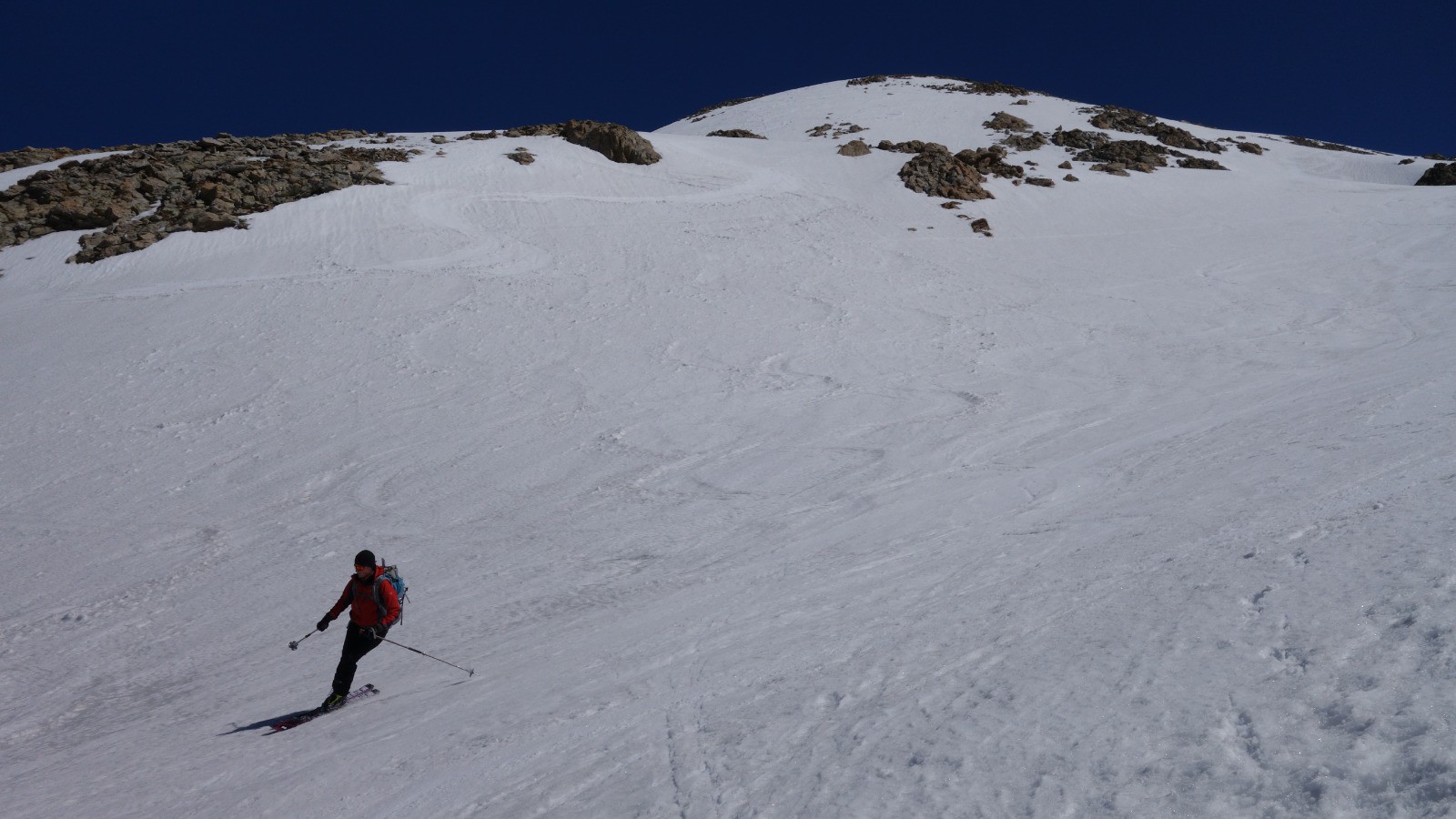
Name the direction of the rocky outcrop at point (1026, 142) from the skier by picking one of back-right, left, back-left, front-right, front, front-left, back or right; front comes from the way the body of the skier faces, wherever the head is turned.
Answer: back

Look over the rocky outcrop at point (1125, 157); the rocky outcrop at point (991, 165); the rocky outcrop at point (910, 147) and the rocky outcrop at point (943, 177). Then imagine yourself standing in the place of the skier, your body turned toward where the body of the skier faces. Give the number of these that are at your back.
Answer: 4

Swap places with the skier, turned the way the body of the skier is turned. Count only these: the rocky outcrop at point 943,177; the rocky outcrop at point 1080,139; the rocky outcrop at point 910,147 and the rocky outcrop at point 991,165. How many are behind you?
4

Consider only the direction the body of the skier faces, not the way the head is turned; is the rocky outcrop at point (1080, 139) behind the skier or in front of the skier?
behind

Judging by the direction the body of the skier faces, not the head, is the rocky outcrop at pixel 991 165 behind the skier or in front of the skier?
behind

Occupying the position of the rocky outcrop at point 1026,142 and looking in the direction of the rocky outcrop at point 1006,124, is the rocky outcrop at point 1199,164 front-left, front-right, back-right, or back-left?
back-right

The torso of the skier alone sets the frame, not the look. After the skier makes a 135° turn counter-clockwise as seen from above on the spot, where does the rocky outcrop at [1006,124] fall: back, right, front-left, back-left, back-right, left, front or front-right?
front-left

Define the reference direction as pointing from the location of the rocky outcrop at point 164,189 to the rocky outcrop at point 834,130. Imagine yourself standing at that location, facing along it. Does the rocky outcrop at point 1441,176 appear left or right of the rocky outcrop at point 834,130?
right

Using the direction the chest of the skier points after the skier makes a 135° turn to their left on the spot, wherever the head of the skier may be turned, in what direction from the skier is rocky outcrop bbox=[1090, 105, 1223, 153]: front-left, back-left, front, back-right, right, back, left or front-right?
front-left

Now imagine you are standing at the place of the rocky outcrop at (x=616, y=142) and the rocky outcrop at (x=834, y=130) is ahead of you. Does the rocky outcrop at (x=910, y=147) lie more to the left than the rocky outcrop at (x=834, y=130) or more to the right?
right

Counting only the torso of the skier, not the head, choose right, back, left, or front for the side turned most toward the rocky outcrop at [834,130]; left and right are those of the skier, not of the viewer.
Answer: back

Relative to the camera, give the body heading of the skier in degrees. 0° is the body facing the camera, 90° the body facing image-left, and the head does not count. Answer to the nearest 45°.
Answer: approximately 45°

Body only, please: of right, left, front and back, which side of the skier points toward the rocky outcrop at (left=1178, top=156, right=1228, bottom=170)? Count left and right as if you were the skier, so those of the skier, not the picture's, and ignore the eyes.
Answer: back

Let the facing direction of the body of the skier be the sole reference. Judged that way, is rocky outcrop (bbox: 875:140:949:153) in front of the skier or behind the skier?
behind
